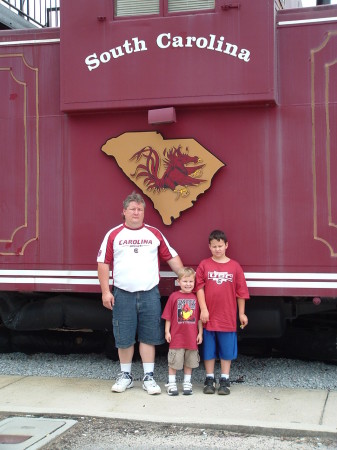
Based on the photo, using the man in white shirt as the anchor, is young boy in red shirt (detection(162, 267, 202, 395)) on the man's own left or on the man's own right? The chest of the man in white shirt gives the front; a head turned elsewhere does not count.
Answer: on the man's own left

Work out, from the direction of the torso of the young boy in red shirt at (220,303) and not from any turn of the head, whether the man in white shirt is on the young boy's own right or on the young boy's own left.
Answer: on the young boy's own right

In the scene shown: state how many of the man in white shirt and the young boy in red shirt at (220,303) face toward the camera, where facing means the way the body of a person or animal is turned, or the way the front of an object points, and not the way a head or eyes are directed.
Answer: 2

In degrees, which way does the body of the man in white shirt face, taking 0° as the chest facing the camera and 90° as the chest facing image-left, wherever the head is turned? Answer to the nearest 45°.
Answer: approximately 0°

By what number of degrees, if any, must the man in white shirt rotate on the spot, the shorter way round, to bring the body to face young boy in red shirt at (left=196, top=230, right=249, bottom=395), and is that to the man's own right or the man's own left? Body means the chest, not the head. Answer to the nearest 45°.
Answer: approximately 90° to the man's own left
